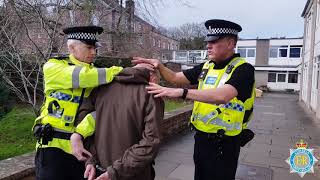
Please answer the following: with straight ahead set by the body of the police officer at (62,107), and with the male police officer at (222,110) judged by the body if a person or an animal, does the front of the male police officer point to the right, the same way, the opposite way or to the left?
to the right

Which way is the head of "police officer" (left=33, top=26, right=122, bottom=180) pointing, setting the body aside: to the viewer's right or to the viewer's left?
to the viewer's right

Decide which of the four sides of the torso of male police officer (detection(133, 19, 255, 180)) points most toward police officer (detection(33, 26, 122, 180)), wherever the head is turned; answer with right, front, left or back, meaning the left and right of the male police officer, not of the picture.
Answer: front

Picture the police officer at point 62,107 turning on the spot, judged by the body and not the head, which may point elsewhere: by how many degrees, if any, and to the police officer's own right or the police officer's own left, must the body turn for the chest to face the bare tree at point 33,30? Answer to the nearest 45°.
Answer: approximately 135° to the police officer's own left

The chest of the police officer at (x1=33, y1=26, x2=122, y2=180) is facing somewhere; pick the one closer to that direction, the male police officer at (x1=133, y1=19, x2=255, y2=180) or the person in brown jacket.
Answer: the person in brown jacket

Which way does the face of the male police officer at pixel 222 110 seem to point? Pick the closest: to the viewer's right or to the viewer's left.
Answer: to the viewer's left

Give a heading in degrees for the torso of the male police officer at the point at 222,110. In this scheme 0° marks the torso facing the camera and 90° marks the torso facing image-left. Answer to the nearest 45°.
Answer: approximately 45°

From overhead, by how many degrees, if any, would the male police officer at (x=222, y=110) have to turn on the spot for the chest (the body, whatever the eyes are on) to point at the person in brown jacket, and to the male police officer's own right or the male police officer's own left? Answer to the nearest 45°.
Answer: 0° — they already face them

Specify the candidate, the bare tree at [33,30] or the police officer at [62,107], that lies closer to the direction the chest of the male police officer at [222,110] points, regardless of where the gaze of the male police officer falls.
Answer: the police officer

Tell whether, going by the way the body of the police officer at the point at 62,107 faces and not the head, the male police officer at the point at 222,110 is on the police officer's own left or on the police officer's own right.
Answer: on the police officer's own left

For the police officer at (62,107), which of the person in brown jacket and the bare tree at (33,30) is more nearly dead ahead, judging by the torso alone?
the person in brown jacket

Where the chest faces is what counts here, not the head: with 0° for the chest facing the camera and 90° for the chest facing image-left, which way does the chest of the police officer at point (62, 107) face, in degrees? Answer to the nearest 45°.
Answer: approximately 315°

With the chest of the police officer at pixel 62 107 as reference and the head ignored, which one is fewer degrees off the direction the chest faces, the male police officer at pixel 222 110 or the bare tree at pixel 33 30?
the male police officer

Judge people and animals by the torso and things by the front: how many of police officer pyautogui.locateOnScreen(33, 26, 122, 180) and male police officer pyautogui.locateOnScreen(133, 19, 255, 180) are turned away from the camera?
0

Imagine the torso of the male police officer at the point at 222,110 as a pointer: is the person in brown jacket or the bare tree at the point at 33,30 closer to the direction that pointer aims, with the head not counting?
the person in brown jacket
